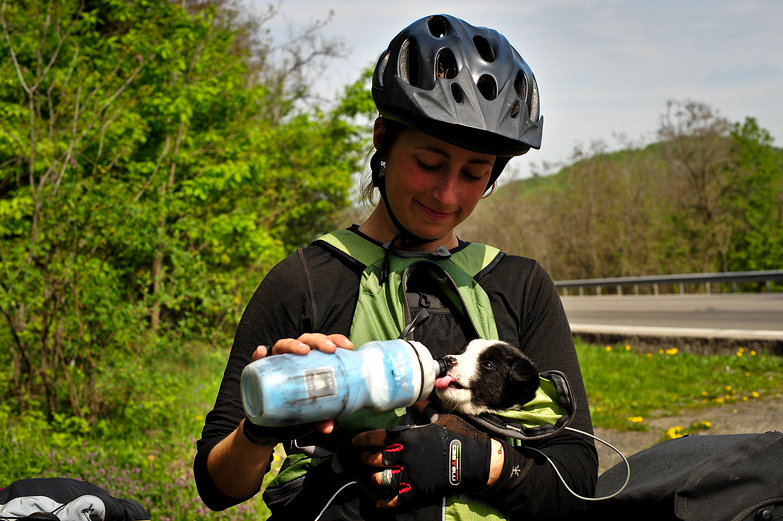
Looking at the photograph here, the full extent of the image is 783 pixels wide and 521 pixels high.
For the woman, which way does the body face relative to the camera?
toward the camera

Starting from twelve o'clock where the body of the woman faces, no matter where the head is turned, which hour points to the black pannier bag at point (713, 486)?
The black pannier bag is roughly at 10 o'clock from the woman.

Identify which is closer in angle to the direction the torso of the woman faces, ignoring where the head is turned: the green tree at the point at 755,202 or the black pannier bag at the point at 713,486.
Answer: the black pannier bag

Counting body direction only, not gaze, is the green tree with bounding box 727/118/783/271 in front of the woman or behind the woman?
behind

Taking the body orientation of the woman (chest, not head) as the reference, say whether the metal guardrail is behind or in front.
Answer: behind

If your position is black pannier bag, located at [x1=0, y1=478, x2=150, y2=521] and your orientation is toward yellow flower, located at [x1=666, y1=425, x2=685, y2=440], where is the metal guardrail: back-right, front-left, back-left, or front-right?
front-left

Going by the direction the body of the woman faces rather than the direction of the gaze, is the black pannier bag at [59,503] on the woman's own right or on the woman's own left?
on the woman's own right
